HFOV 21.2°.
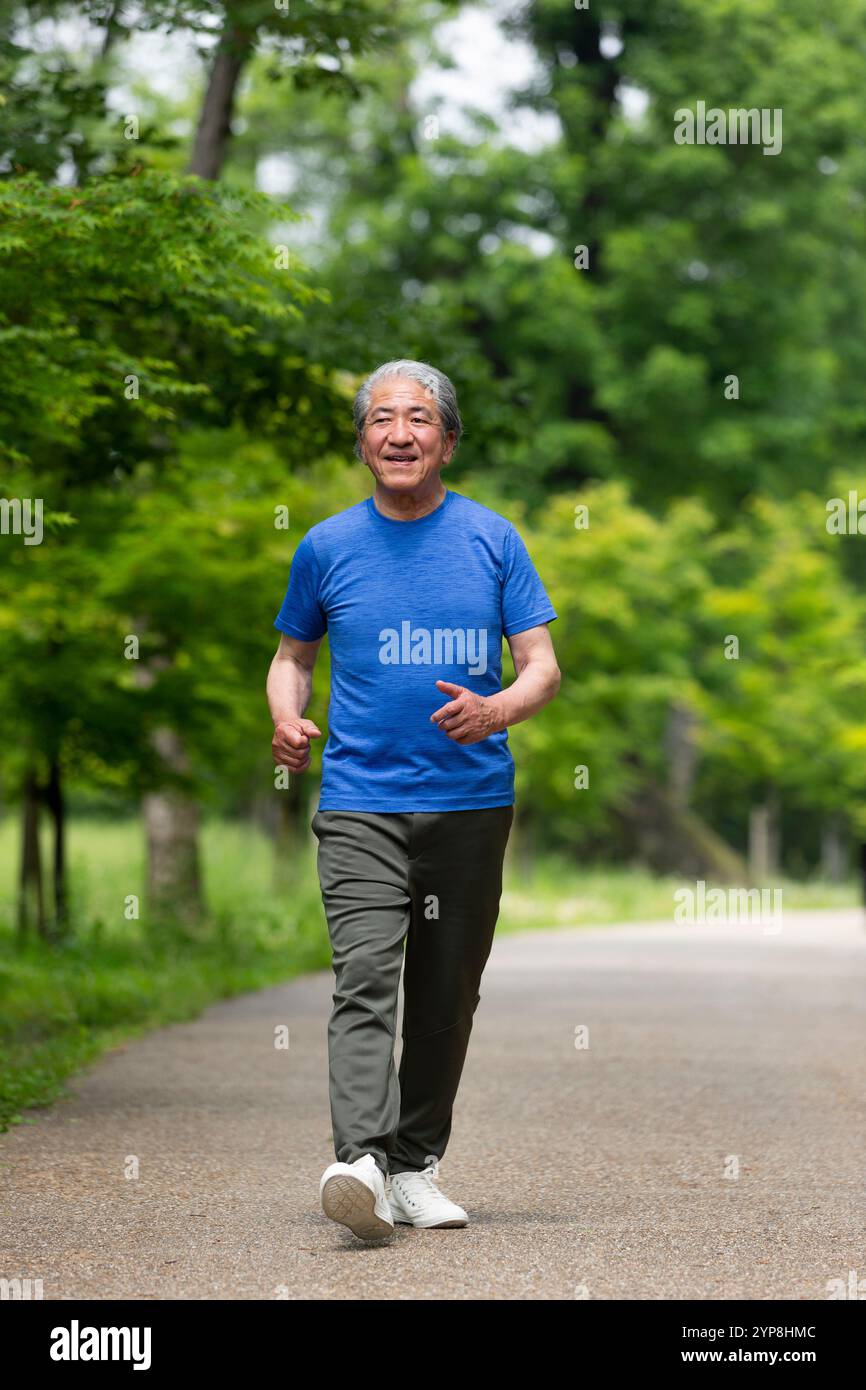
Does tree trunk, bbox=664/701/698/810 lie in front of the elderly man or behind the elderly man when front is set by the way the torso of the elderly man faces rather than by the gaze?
behind

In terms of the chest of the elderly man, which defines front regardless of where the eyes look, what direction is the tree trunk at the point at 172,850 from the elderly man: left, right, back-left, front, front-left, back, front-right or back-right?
back

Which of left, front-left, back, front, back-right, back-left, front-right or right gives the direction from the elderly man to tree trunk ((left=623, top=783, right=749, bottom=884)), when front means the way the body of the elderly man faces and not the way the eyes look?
back

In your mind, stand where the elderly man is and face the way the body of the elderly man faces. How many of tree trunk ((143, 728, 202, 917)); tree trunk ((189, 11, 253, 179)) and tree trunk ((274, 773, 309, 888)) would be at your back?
3

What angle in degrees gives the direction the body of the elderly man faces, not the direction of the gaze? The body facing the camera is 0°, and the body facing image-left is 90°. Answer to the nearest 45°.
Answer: approximately 0°

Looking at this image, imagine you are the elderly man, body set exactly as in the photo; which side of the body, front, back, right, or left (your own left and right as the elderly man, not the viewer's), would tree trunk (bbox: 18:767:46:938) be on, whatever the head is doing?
back

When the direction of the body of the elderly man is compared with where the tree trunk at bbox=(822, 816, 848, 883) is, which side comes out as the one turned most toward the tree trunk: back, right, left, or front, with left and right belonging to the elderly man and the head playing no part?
back

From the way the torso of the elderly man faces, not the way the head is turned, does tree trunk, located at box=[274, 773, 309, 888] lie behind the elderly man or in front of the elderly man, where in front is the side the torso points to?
behind

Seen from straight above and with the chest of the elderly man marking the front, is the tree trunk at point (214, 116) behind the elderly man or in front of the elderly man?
behind

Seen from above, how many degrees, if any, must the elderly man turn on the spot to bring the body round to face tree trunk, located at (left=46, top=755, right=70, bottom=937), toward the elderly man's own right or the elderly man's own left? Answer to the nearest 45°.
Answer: approximately 180°
